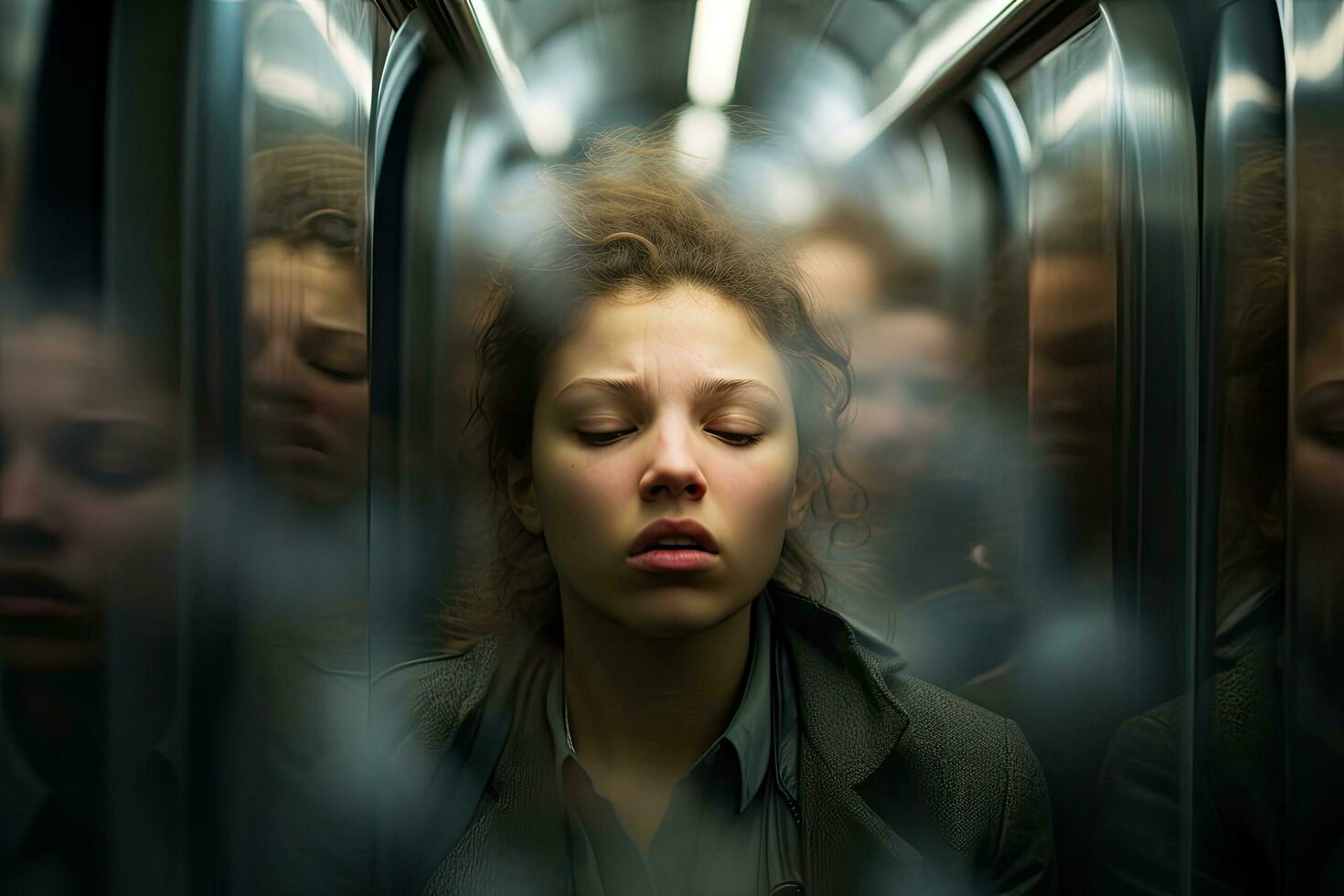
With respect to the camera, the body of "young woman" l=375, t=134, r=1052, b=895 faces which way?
toward the camera
